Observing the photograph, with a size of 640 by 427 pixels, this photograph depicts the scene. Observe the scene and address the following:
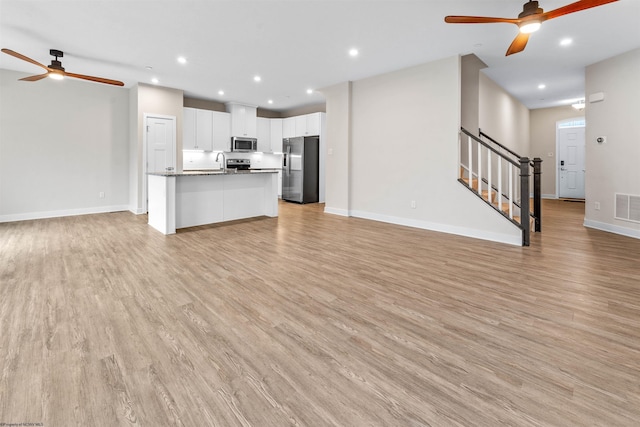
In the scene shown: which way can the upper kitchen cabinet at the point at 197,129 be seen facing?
toward the camera

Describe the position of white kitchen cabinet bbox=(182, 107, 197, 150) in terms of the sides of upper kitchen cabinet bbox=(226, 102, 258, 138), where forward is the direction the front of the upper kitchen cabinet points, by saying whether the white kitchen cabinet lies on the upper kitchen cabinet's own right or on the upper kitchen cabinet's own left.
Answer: on the upper kitchen cabinet's own right

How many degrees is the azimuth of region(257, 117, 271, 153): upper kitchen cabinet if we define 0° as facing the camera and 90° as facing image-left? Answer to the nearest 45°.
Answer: approximately 315°

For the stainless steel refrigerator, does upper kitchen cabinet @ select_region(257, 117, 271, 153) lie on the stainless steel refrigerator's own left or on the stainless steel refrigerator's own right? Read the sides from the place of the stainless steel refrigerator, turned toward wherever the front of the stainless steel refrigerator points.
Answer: on the stainless steel refrigerator's own right

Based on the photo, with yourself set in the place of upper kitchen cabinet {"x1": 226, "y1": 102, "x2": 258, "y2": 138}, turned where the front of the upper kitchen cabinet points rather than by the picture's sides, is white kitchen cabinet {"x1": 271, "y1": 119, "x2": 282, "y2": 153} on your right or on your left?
on your left

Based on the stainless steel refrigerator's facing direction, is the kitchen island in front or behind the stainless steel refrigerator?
in front

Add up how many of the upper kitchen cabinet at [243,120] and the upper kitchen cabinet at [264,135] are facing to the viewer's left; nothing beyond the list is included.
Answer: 0

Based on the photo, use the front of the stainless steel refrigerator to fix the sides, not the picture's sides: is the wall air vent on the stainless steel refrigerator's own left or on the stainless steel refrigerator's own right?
on the stainless steel refrigerator's own left

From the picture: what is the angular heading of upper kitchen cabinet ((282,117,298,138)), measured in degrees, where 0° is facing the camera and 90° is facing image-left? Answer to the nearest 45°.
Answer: approximately 45°

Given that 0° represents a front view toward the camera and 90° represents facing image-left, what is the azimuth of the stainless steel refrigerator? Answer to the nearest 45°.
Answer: approximately 45°

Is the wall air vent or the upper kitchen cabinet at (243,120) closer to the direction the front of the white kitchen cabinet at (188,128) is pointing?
the wall air vent
